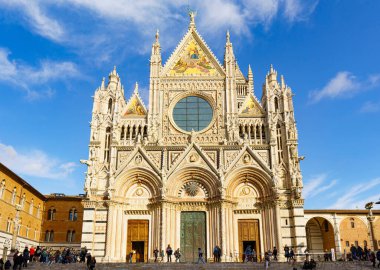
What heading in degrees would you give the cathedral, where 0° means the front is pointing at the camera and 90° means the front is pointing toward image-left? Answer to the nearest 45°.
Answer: approximately 0°

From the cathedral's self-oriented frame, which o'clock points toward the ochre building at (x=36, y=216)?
The ochre building is roughly at 2 o'clock from the cathedral.
